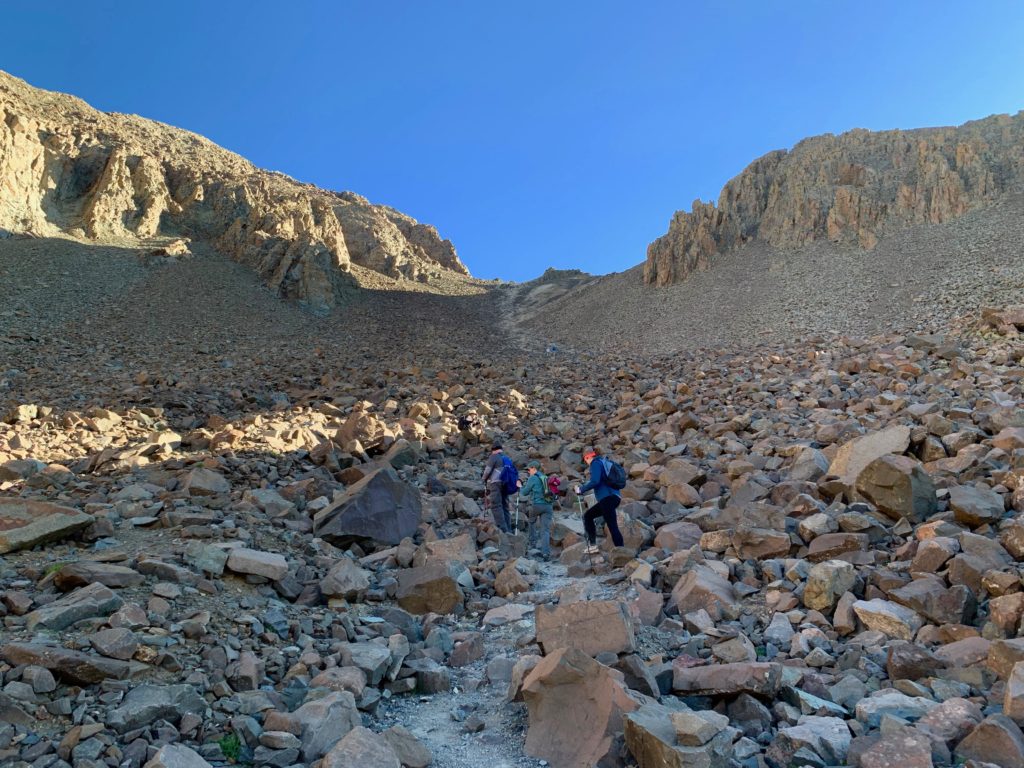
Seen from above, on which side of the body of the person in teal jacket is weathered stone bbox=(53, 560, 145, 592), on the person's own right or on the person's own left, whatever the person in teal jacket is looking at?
on the person's own left

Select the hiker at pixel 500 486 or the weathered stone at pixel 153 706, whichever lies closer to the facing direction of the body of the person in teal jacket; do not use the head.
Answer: the hiker

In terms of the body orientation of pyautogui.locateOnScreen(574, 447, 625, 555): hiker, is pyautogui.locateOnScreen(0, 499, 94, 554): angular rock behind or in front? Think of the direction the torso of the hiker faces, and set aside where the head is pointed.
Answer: in front

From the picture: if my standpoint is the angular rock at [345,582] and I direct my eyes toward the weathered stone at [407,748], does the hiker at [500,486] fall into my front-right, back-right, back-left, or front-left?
back-left

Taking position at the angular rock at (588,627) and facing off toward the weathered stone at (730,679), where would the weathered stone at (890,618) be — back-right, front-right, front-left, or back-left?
front-left

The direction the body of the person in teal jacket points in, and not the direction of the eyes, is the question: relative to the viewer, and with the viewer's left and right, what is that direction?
facing away from the viewer and to the left of the viewer

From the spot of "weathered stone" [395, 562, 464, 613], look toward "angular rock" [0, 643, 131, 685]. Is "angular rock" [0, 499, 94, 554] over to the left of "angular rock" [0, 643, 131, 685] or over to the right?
right

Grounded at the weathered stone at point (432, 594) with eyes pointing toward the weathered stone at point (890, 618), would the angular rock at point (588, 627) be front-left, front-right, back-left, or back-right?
front-right

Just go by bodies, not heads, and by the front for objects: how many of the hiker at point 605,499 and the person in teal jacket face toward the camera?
0
